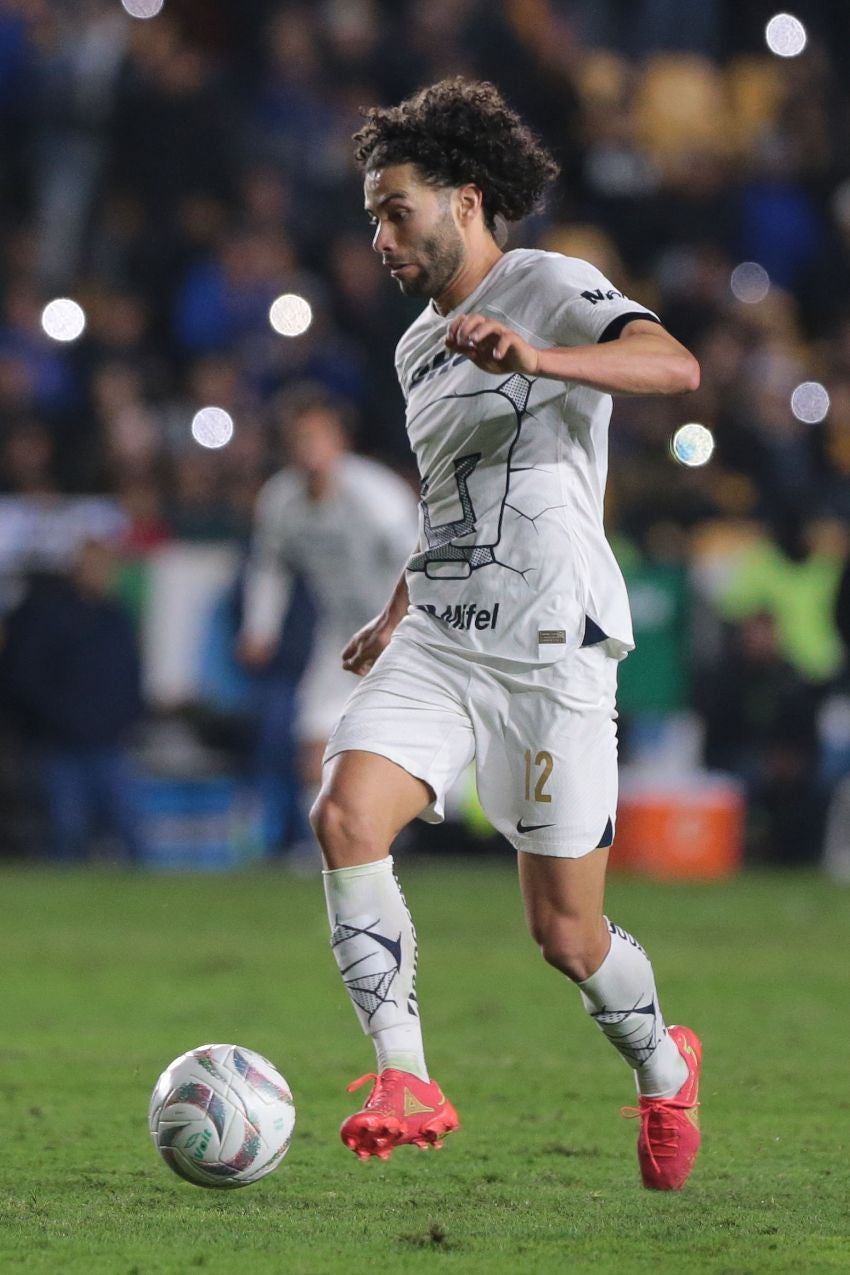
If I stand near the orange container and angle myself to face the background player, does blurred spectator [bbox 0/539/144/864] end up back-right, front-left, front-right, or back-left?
front-right

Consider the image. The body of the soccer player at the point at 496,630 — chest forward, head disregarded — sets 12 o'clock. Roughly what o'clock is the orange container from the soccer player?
The orange container is roughly at 5 o'clock from the soccer player.

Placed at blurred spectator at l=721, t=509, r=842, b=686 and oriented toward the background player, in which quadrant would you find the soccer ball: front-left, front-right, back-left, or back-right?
front-left

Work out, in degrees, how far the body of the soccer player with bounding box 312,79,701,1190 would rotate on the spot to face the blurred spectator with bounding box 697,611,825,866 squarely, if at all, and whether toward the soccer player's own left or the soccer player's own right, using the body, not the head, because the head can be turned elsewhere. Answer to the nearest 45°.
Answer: approximately 135° to the soccer player's own right

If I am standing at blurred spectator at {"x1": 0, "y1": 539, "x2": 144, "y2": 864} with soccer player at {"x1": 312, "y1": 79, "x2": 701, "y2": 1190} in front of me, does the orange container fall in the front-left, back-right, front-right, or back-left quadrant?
front-left

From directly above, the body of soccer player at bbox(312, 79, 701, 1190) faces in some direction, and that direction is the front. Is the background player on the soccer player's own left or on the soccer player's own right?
on the soccer player's own right

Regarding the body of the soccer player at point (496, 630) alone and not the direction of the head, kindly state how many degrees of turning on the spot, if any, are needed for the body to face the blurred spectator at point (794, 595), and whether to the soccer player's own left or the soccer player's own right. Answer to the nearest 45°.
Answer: approximately 135° to the soccer player's own right

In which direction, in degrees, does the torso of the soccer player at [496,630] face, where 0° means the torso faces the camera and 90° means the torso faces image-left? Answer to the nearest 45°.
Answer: approximately 45°

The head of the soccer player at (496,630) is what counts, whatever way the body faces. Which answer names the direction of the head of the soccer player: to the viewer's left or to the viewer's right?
to the viewer's left

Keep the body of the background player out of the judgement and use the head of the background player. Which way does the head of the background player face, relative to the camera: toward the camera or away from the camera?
toward the camera

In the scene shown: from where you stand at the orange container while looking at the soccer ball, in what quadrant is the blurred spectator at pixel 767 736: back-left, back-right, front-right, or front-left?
back-left

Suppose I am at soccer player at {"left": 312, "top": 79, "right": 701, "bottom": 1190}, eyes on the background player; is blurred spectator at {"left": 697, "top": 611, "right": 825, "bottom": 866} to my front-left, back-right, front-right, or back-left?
front-right

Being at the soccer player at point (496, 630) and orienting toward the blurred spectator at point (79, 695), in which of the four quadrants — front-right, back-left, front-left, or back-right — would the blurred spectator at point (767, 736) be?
front-right
